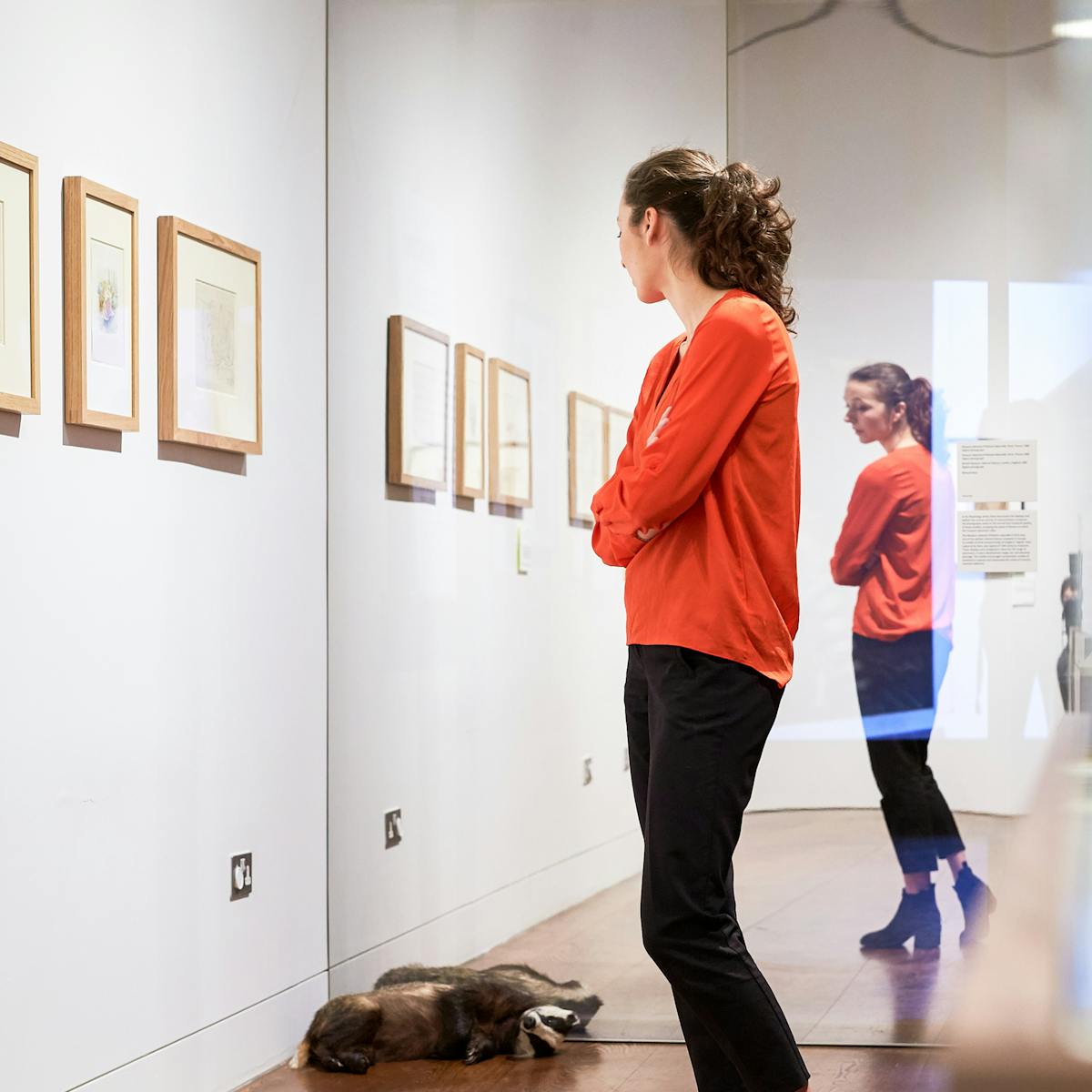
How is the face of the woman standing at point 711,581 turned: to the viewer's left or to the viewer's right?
to the viewer's left

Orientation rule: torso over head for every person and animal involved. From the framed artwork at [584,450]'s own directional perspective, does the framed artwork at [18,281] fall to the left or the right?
on its right

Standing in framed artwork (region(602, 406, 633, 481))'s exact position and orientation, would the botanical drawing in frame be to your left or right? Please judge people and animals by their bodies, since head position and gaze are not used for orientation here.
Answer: on your right

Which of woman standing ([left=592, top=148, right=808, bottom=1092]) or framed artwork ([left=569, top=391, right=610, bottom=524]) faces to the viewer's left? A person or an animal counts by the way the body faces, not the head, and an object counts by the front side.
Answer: the woman standing

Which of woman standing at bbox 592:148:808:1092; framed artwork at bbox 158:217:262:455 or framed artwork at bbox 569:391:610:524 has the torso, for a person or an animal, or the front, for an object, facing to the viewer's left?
the woman standing

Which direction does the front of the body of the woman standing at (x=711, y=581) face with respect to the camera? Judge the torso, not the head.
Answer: to the viewer's left

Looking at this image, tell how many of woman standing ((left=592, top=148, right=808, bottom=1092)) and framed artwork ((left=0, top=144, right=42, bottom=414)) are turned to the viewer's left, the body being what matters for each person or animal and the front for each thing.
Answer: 1

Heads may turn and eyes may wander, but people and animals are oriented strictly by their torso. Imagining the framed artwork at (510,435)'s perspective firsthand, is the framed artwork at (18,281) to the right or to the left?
on its right

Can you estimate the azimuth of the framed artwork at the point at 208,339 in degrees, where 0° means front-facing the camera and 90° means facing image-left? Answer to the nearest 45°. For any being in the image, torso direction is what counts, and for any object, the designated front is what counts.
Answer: approximately 315°
